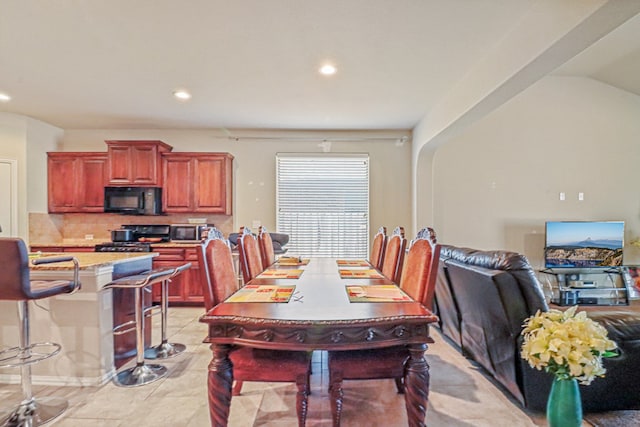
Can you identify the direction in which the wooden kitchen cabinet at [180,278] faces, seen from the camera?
facing the viewer

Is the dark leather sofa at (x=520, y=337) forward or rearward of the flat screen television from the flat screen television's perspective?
forward

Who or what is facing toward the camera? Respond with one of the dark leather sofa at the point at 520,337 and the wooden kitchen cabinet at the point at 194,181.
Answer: the wooden kitchen cabinet

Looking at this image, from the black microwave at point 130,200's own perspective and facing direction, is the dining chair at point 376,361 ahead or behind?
ahead

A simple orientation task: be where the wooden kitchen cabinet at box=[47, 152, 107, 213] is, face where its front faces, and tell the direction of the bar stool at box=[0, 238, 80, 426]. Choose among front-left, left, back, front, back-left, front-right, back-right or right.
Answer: front

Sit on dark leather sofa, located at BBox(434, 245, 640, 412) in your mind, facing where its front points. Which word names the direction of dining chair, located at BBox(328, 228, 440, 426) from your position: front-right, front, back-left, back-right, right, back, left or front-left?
back

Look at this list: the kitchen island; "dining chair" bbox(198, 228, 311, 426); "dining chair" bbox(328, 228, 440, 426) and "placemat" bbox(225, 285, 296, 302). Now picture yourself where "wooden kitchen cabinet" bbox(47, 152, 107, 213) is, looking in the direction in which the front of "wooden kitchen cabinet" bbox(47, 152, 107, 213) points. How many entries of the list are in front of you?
4

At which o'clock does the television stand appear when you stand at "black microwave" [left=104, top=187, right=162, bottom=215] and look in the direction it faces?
The television stand is roughly at 10 o'clock from the black microwave.

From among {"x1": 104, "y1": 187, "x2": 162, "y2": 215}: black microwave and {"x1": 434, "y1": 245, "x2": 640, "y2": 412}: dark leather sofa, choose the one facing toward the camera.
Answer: the black microwave

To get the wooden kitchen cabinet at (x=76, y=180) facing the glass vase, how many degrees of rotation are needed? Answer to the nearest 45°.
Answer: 0° — it already faces it

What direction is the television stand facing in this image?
toward the camera

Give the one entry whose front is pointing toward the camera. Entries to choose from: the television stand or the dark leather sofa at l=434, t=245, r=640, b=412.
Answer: the television stand

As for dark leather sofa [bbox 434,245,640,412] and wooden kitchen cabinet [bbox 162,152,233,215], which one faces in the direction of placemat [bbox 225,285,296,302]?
the wooden kitchen cabinet

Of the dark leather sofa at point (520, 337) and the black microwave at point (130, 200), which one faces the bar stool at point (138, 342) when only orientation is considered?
the black microwave
